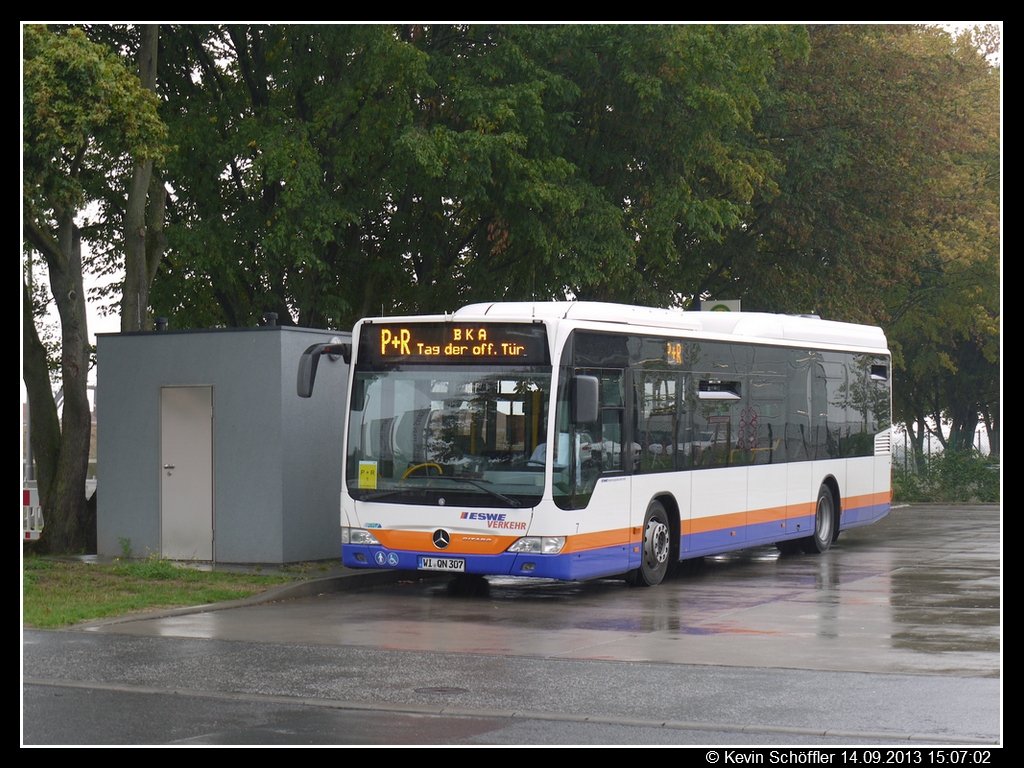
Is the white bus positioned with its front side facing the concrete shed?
no

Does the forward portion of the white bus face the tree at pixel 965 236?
no

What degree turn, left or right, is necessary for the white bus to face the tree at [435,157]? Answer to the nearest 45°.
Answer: approximately 135° to its right

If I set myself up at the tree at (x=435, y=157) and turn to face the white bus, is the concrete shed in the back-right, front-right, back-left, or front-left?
front-right

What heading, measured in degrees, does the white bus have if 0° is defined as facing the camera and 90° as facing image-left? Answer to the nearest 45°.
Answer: approximately 45°

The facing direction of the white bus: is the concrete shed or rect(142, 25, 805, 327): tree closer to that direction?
the concrete shed

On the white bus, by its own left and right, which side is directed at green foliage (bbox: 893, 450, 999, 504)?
back

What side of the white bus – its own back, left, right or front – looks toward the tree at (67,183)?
right

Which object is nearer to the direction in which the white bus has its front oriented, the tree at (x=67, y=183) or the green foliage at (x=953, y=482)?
the tree
